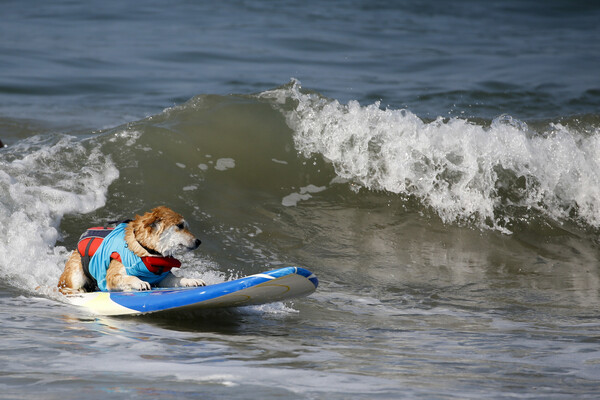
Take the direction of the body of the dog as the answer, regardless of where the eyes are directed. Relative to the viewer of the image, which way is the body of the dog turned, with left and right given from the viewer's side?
facing to the right of the viewer
